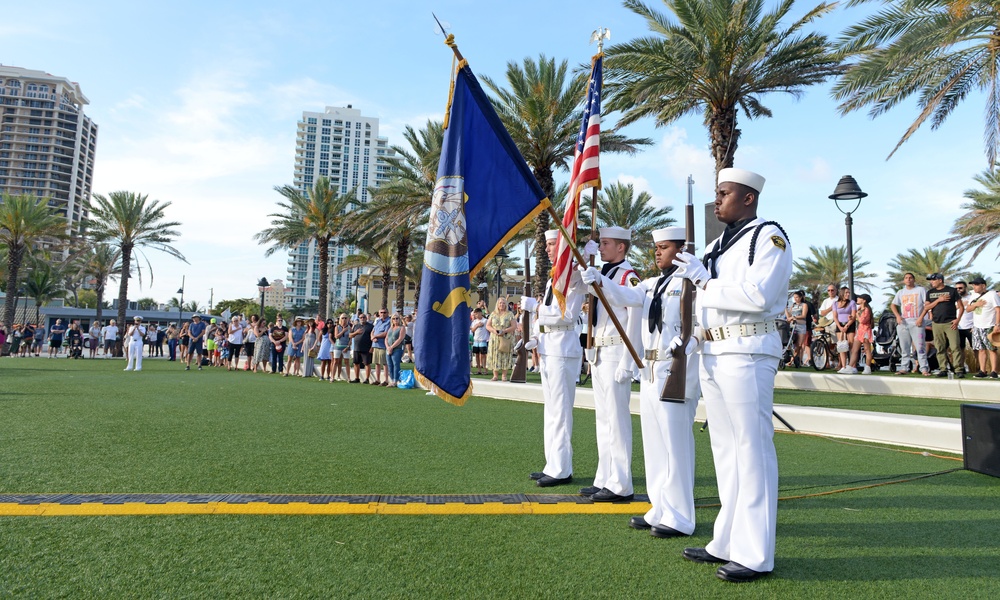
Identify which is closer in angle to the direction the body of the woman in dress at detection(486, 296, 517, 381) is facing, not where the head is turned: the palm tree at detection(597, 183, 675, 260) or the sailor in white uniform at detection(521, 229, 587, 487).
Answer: the sailor in white uniform

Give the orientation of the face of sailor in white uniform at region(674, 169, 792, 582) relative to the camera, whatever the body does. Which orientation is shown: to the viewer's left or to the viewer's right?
to the viewer's left

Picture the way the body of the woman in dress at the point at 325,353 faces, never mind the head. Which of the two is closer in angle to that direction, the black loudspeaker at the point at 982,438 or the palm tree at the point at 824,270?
the black loudspeaker

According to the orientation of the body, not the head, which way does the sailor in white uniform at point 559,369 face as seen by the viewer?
to the viewer's left

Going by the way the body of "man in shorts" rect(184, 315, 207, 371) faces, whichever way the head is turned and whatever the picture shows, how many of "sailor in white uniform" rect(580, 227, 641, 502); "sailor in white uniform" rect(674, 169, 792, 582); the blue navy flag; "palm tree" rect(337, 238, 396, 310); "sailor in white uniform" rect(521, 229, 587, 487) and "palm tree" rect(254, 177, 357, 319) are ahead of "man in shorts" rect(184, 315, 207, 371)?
4

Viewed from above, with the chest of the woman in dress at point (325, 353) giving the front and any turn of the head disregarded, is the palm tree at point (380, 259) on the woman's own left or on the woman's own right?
on the woman's own left

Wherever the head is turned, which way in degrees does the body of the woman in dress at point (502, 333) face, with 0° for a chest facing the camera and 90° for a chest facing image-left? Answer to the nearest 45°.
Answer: approximately 0°

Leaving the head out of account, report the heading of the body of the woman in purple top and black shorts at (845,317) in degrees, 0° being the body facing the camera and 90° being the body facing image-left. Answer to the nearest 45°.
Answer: approximately 45°

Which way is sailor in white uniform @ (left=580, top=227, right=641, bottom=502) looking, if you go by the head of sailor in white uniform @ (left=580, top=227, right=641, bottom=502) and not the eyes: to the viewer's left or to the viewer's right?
to the viewer's left

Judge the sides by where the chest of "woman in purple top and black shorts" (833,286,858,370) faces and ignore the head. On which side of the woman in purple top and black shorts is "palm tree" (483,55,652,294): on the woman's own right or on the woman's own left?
on the woman's own right
